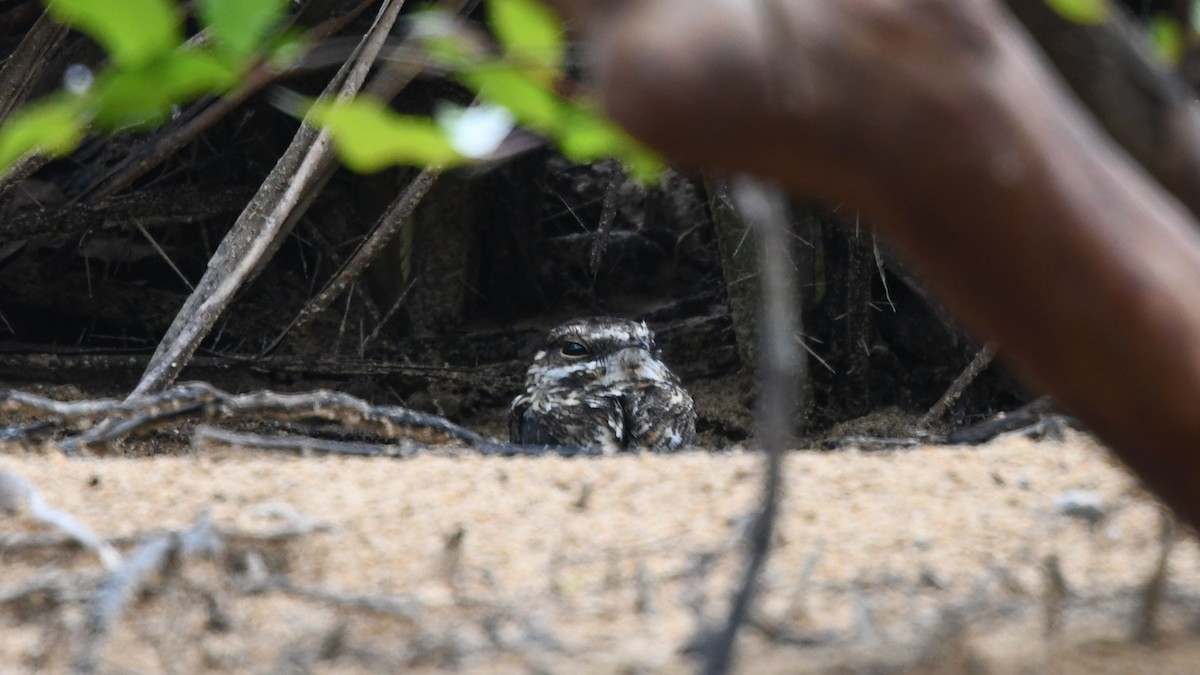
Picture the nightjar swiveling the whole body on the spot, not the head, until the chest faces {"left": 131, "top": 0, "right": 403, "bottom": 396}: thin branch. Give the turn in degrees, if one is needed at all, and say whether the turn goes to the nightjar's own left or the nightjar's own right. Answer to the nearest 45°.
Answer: approximately 90° to the nightjar's own right

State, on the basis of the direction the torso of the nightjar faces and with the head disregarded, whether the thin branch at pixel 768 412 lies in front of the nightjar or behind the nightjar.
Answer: in front

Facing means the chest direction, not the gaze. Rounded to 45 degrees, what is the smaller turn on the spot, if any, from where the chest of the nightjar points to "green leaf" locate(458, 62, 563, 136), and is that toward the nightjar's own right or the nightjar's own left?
approximately 45° to the nightjar's own right

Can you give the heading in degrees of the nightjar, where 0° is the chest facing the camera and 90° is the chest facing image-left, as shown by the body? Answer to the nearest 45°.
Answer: approximately 315°

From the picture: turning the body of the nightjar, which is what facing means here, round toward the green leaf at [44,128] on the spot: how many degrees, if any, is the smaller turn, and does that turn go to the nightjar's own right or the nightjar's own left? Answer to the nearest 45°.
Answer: approximately 45° to the nightjar's own right

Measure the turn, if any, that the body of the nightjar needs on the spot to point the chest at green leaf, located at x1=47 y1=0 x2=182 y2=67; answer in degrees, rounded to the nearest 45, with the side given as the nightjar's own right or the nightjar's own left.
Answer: approximately 45° to the nightjar's own right

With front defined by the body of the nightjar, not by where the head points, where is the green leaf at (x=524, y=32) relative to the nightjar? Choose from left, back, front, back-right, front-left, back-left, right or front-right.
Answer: front-right
